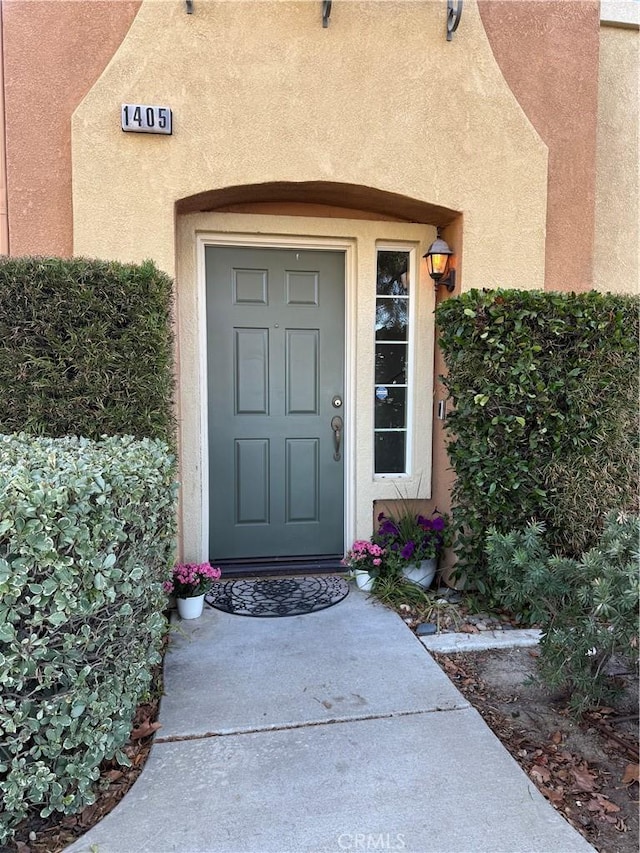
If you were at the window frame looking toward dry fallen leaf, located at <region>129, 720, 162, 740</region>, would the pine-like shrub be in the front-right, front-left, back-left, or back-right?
front-left

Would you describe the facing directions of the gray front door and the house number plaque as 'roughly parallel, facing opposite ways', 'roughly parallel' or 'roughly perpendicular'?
roughly parallel

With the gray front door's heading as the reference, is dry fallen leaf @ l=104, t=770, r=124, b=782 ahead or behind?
ahead

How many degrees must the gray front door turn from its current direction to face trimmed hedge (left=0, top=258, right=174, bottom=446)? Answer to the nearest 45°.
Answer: approximately 45° to its right

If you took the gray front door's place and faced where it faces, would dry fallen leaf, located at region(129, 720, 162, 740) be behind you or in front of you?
in front

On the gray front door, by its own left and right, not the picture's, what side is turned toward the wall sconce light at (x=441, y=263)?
left

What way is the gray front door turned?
toward the camera

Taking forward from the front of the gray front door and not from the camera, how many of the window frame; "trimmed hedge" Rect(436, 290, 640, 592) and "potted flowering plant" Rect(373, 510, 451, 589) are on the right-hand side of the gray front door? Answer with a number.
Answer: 0

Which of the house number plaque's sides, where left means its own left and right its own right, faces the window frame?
left

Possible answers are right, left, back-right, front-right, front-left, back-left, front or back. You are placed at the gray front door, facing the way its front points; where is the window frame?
left

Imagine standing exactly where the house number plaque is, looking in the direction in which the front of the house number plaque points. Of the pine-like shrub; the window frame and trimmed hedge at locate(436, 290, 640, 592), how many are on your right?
0

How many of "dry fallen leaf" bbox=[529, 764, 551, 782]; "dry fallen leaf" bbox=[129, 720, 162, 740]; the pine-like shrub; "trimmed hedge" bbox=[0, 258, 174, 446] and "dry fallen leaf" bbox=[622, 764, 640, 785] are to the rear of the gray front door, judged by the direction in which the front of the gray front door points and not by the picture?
0

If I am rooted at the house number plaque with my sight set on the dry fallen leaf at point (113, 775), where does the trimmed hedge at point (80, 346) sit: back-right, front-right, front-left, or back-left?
front-right

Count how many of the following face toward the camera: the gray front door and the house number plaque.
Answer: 2

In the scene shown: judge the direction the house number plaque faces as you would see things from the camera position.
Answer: facing the viewer
